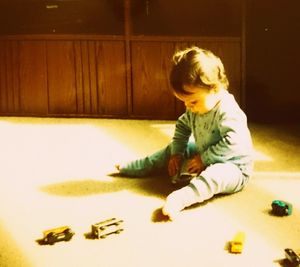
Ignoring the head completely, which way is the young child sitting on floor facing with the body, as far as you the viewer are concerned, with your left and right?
facing the viewer and to the left of the viewer
